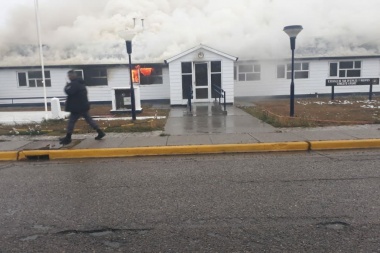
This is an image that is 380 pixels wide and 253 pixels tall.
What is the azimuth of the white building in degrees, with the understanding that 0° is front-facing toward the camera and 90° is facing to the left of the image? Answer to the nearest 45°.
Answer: approximately 0°

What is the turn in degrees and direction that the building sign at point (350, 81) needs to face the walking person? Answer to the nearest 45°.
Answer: approximately 45° to its right

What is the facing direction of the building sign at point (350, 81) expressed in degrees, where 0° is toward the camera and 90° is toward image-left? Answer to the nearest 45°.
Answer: approximately 0°
